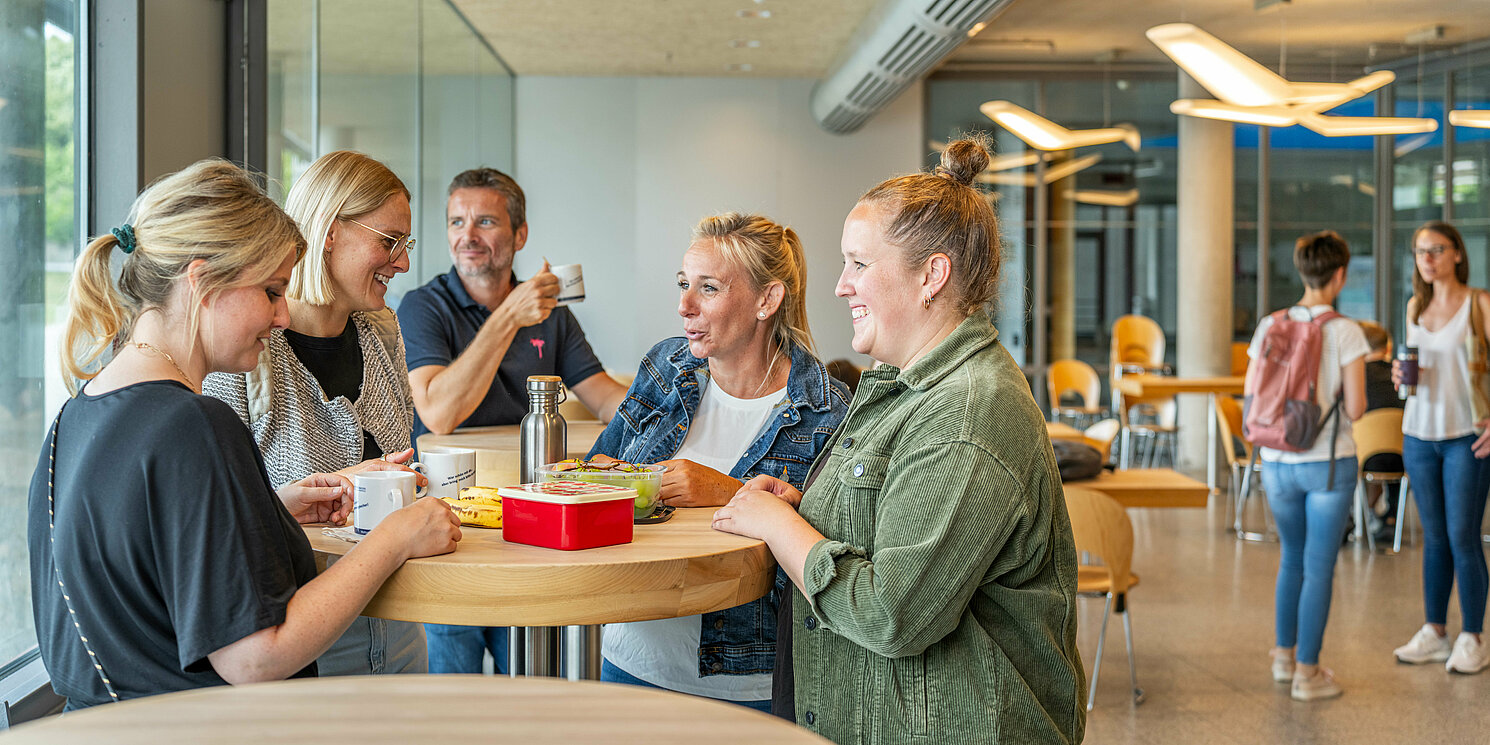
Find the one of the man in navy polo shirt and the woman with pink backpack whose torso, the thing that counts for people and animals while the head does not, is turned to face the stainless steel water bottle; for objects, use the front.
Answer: the man in navy polo shirt

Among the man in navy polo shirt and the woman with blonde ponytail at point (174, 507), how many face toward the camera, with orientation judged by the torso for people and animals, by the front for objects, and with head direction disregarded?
1

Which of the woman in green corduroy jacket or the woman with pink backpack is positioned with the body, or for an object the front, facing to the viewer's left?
the woman in green corduroy jacket

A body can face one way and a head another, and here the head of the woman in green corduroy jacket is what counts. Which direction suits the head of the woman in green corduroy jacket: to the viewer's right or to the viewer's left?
to the viewer's left

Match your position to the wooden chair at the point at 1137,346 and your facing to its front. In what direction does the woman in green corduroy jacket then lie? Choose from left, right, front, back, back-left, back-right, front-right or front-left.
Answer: front-right

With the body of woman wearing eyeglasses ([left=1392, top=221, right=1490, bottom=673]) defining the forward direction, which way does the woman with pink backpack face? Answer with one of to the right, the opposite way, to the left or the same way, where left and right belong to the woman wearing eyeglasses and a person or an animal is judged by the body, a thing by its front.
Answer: the opposite way

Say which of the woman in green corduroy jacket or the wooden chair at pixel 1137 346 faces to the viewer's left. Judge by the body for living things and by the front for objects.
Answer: the woman in green corduroy jacket

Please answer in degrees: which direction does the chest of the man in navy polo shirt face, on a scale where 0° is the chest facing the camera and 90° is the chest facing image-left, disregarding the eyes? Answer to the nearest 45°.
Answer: approximately 0°

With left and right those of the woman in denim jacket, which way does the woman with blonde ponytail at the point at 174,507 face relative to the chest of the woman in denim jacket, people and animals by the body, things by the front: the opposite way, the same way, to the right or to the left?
the opposite way

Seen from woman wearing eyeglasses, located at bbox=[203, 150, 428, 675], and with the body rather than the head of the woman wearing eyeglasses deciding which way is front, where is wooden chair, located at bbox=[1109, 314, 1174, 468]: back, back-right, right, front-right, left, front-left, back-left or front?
left

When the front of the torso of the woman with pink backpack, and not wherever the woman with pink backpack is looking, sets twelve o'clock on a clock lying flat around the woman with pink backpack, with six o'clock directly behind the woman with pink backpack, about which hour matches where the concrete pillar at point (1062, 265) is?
The concrete pillar is roughly at 10 o'clock from the woman with pink backpack.
